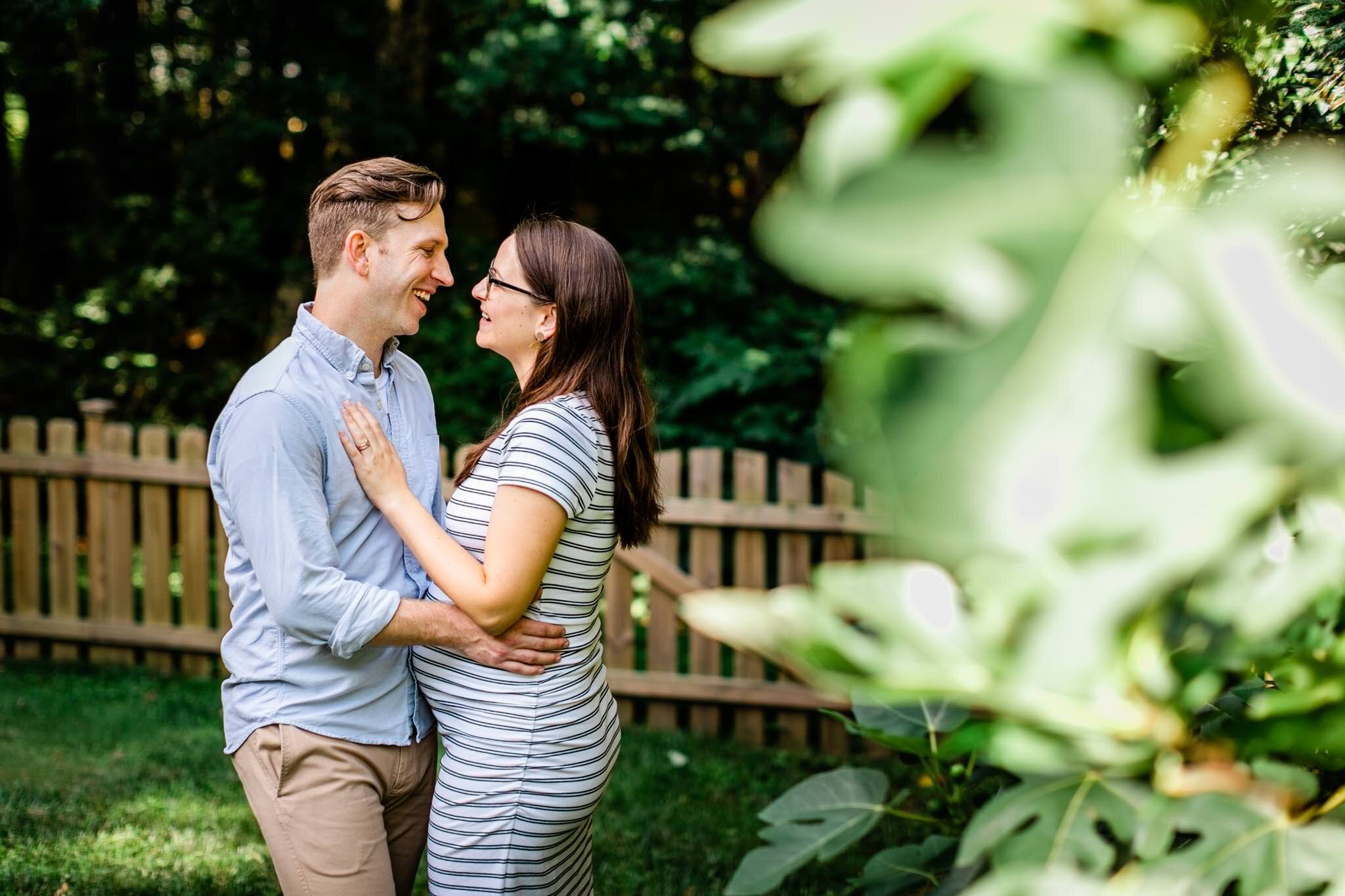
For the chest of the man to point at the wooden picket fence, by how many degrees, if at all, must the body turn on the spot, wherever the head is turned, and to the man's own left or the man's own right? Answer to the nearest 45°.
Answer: approximately 135° to the man's own left

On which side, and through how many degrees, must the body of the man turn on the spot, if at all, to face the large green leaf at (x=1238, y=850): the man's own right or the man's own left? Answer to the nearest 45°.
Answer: approximately 45° to the man's own right

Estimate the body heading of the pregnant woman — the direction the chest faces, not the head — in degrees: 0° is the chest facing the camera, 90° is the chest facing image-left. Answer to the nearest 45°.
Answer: approximately 90°

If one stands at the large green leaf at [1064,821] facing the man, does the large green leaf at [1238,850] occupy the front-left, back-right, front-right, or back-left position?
back-right

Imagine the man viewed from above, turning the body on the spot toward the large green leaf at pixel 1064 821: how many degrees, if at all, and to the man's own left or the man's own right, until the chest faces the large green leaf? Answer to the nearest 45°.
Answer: approximately 45° to the man's own right

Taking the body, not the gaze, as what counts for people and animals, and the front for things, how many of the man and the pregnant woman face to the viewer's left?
1

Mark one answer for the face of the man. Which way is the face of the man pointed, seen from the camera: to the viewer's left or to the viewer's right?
to the viewer's right

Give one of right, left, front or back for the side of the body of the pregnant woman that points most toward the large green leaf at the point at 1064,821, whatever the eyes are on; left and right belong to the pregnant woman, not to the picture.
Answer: left

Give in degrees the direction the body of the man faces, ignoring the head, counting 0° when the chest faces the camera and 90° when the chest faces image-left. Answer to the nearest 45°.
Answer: approximately 315°

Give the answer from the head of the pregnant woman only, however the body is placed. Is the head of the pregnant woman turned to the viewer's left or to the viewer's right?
to the viewer's left
